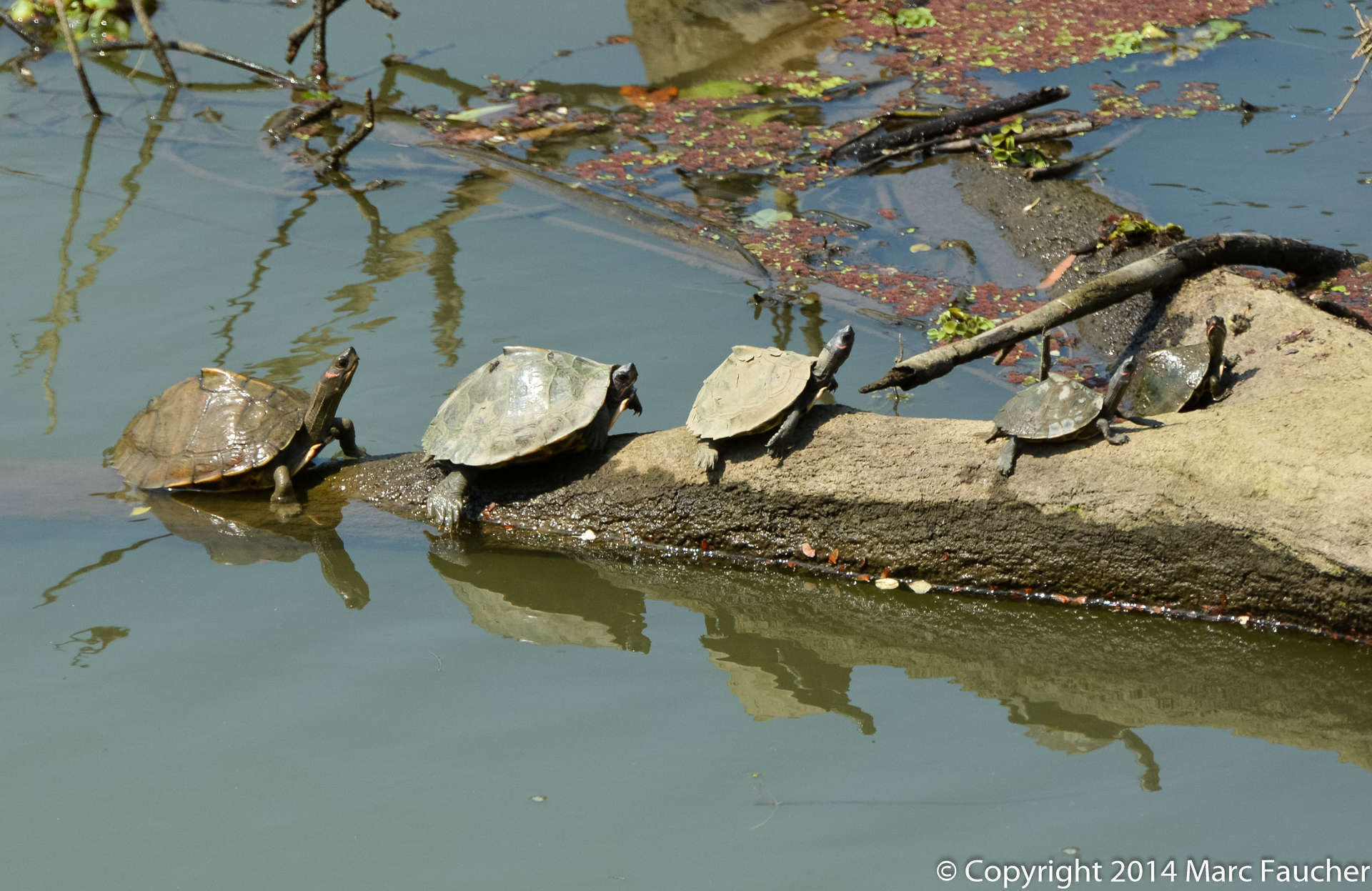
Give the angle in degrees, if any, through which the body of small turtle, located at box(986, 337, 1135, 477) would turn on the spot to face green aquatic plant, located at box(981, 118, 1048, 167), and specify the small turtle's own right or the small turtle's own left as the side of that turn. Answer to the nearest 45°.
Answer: approximately 90° to the small turtle's own left

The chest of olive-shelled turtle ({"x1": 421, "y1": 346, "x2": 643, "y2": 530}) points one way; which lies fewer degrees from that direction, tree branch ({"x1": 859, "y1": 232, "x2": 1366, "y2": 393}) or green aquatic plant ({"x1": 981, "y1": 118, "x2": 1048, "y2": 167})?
the tree branch

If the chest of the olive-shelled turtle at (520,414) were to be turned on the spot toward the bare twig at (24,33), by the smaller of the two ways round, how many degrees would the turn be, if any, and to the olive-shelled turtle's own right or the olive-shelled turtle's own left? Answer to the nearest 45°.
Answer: approximately 135° to the olive-shelled turtle's own left

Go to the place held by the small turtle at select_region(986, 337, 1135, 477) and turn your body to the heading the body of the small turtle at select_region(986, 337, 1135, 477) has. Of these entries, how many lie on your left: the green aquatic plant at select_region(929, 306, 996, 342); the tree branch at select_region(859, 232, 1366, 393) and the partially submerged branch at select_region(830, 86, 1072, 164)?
3

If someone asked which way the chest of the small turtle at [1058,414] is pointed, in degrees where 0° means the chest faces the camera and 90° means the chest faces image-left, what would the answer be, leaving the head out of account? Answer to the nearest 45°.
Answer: approximately 270°

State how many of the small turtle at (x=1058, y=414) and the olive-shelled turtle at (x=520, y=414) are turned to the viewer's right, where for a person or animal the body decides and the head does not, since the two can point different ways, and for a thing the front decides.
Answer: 2

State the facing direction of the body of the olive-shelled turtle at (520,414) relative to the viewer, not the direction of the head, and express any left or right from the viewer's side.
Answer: facing to the right of the viewer

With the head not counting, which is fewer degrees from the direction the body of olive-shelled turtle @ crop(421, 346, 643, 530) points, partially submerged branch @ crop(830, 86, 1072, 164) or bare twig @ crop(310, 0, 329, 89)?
the partially submerged branch

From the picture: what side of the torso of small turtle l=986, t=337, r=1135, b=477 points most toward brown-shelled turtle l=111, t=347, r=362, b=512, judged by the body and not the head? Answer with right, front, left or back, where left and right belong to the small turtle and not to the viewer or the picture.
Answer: back

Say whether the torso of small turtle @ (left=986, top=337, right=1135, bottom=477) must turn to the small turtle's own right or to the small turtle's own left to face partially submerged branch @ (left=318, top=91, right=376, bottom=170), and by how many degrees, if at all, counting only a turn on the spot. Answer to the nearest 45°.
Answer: approximately 135° to the small turtle's own left

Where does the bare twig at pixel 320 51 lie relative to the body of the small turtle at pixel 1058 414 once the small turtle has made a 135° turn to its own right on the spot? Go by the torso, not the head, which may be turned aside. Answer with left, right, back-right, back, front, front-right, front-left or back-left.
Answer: right
